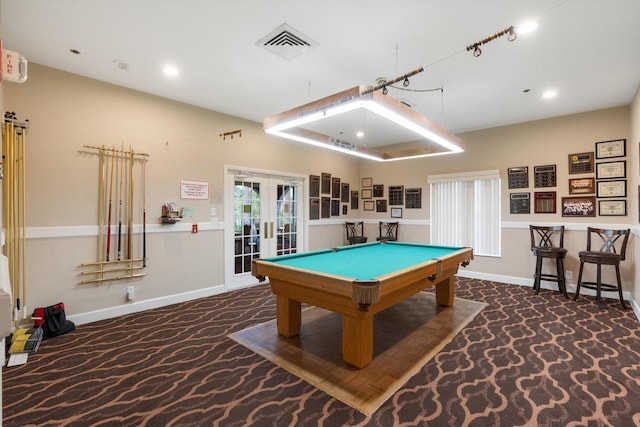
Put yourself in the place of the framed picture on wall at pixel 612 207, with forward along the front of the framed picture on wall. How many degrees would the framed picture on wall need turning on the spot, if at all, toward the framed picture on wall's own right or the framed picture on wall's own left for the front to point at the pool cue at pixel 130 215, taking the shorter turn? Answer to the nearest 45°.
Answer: approximately 45° to the framed picture on wall's own right

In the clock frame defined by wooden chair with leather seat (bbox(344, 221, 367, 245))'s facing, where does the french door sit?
The french door is roughly at 3 o'clock from the wooden chair with leather seat.

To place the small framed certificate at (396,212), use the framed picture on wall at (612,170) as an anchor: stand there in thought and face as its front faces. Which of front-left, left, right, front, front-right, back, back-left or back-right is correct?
right

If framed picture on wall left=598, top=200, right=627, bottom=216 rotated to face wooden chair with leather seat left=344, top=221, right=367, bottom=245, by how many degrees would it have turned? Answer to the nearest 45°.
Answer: approximately 90° to its right

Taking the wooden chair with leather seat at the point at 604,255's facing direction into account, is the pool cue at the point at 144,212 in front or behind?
in front

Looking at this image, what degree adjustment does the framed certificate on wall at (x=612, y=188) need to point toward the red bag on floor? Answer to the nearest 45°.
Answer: approximately 45° to its right

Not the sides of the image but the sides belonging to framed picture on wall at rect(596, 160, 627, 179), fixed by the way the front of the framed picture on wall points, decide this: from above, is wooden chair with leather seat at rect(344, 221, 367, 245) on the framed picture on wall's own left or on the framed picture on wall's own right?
on the framed picture on wall's own right

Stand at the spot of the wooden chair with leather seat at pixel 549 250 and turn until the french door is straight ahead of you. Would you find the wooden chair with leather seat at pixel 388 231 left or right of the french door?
right
